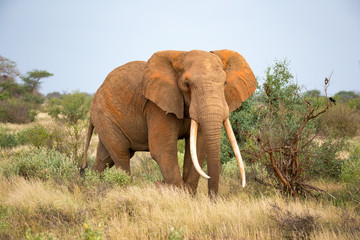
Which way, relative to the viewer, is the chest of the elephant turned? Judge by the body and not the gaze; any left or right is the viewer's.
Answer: facing the viewer and to the right of the viewer

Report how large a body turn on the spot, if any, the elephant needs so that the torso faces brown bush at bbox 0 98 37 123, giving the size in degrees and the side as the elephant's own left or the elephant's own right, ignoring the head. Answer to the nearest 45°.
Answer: approximately 180°

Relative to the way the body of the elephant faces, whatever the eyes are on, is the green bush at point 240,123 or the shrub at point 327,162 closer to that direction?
the shrub

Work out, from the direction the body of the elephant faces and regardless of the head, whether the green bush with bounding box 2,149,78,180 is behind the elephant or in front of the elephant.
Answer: behind

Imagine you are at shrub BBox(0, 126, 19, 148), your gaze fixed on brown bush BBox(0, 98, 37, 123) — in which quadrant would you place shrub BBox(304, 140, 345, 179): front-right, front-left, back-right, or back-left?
back-right

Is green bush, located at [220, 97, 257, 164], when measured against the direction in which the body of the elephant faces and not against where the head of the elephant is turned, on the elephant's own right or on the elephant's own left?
on the elephant's own left

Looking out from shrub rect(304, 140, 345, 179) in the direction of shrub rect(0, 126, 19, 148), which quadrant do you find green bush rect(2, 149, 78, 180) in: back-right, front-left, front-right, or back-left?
front-left

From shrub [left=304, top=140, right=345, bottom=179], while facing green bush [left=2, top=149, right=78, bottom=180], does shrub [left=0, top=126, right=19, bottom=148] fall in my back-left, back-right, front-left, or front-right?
front-right

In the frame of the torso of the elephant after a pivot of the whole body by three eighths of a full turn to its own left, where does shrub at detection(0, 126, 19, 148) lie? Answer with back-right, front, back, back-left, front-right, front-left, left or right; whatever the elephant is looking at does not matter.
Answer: front-left
